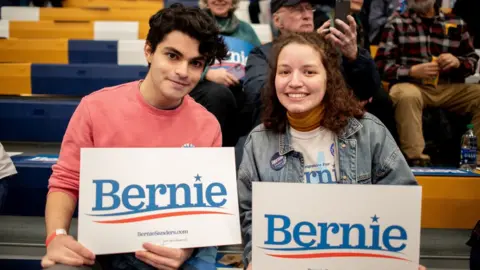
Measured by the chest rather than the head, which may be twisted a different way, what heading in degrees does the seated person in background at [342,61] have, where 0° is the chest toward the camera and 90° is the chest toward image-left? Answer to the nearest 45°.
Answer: approximately 315°

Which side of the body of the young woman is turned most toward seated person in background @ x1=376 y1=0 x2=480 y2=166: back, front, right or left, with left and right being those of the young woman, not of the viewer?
back

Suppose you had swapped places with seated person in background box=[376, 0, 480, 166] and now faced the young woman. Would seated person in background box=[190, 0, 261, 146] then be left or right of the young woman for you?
right

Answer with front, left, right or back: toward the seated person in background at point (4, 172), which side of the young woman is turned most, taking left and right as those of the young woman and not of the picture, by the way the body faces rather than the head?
right

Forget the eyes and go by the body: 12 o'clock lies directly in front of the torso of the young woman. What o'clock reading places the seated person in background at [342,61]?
The seated person in background is roughly at 6 o'clock from the young woman.

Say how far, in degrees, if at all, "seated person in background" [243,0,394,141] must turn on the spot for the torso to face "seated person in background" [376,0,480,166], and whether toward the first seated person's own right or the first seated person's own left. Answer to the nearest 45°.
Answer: approximately 90° to the first seated person's own left

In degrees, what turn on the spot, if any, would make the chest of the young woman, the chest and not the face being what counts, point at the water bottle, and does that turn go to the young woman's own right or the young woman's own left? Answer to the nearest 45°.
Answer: approximately 135° to the young woman's own left

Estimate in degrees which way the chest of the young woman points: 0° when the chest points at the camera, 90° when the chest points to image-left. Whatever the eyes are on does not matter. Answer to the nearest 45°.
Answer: approximately 0°

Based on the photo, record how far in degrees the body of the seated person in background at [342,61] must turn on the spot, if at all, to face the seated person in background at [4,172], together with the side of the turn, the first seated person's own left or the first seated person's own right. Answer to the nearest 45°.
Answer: approximately 90° to the first seated person's own right

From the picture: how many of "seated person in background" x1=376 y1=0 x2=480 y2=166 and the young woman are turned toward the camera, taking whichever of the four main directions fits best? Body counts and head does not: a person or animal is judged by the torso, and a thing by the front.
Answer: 2
